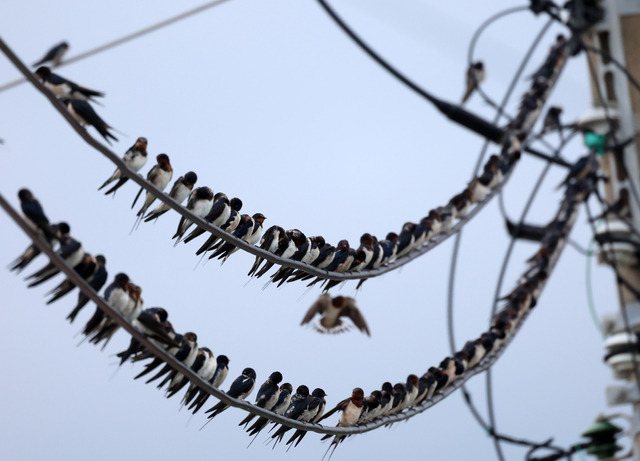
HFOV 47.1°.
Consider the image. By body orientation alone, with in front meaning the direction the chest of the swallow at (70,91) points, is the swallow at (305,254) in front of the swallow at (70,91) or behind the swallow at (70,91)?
behind

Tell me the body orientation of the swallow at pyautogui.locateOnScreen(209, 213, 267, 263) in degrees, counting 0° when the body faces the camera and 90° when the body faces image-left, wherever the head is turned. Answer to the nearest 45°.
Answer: approximately 315°

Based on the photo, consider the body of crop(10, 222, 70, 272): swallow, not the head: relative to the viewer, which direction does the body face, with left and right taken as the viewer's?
facing to the right of the viewer

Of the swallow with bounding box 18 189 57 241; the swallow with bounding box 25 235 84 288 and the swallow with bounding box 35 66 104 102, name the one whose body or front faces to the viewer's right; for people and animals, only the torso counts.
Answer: the swallow with bounding box 25 235 84 288

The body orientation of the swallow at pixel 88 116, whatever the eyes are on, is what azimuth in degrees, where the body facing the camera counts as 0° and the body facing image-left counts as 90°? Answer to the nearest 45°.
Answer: approximately 90°

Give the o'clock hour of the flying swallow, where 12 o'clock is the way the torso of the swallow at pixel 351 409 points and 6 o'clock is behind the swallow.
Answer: The flying swallow is roughly at 7 o'clock from the swallow.

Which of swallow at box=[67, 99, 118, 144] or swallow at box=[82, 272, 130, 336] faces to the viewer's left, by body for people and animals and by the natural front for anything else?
swallow at box=[67, 99, 118, 144]

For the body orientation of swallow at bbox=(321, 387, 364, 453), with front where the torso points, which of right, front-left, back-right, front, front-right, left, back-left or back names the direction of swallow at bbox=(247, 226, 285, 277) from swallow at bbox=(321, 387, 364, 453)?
right
